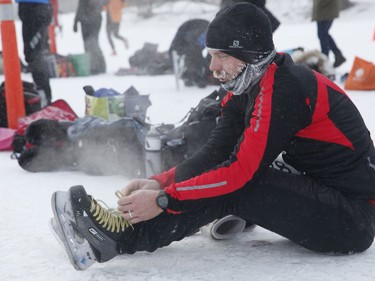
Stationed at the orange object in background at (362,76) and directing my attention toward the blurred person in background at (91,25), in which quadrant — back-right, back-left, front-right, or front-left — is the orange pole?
front-left

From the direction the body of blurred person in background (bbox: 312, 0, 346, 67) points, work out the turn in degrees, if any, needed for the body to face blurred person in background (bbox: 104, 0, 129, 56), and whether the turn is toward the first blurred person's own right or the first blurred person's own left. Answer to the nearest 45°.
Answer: approximately 45° to the first blurred person's own right

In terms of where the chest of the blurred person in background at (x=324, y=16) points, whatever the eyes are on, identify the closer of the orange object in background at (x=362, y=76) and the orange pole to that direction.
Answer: the orange pole

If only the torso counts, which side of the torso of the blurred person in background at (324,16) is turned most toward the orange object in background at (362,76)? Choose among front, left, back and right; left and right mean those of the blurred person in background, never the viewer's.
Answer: left

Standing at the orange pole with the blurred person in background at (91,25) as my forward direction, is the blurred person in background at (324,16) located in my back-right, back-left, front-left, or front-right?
front-right

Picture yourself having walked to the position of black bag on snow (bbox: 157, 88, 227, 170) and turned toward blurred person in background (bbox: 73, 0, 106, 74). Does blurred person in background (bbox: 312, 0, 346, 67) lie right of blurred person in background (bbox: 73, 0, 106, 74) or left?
right

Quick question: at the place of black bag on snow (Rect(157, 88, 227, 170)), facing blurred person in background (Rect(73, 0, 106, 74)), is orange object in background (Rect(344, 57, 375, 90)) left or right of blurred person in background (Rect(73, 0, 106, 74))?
right

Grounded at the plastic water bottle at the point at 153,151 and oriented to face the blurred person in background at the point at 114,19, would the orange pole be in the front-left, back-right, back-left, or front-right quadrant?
front-left
